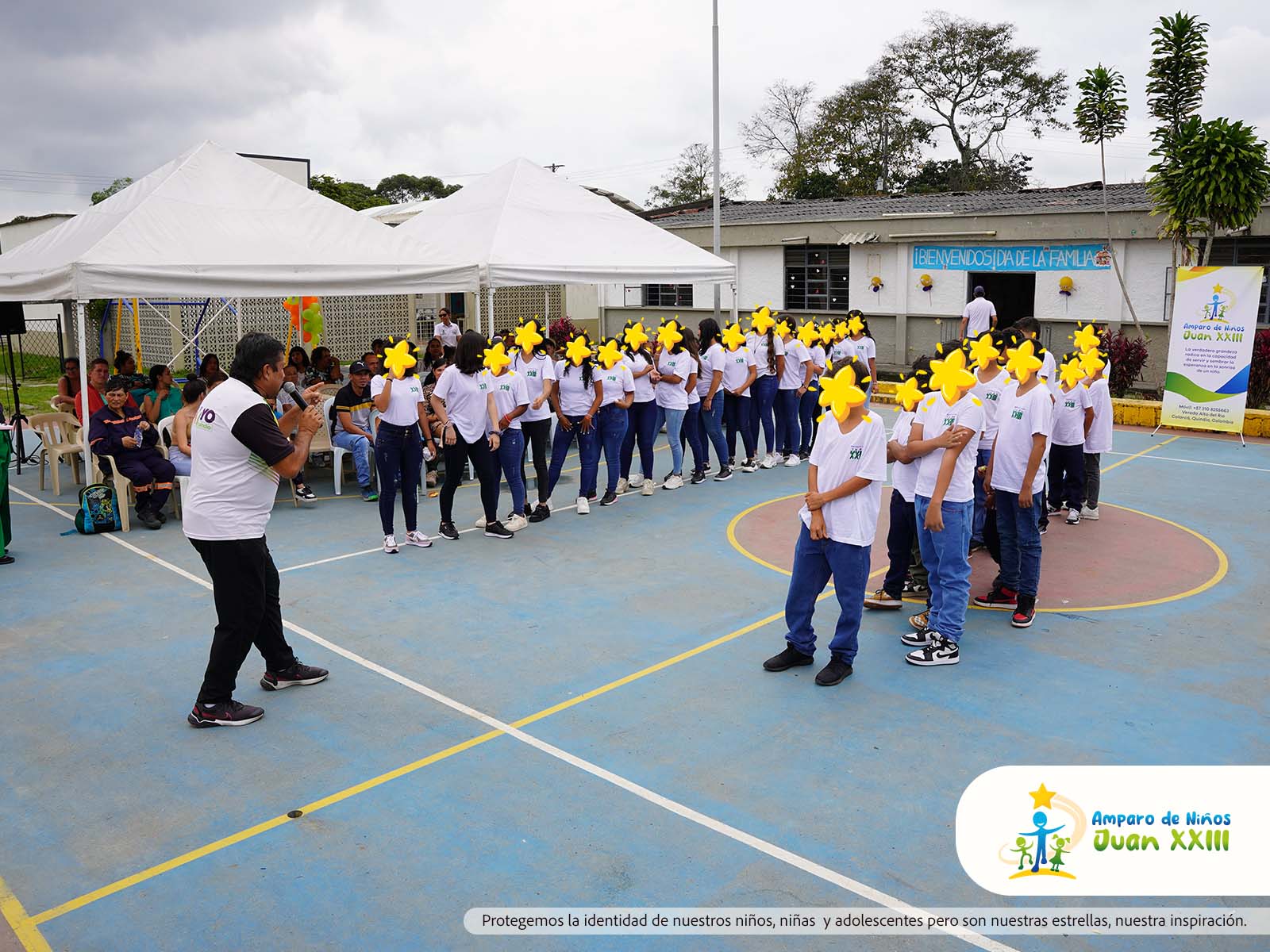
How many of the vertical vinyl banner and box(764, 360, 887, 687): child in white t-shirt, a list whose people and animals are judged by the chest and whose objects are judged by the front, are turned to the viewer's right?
0

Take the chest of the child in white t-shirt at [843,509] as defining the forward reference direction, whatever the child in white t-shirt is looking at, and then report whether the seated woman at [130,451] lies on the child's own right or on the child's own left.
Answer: on the child's own right

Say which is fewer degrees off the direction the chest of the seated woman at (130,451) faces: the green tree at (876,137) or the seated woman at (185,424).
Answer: the seated woman

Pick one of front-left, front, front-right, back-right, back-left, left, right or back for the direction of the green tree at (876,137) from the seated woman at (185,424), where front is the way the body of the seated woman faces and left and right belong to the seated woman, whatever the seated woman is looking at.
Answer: front-left

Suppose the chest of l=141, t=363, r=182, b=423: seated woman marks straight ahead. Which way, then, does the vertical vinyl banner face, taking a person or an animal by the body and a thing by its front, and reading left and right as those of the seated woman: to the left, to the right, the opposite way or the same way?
to the right

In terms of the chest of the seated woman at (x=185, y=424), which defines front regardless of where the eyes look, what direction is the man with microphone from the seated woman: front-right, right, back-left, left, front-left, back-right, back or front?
right

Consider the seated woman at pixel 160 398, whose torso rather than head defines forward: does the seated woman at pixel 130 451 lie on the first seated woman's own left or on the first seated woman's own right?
on the first seated woman's own right

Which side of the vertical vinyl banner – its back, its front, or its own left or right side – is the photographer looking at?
front

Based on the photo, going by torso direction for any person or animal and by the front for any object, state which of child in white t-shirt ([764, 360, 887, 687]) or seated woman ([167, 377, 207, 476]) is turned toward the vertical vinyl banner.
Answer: the seated woman

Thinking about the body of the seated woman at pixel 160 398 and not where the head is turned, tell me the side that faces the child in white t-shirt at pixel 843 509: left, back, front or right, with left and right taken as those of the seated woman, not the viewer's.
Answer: front

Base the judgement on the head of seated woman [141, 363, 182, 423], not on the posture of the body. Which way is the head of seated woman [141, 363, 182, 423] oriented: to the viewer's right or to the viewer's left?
to the viewer's right

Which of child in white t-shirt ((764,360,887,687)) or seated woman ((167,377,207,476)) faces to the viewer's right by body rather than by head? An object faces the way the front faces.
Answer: the seated woman
